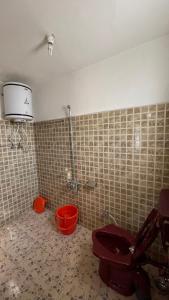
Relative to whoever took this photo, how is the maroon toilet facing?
facing away from the viewer and to the left of the viewer

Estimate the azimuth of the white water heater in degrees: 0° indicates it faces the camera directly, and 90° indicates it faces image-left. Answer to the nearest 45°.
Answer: approximately 315°

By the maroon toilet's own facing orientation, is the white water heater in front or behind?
in front

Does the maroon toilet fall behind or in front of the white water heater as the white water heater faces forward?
in front

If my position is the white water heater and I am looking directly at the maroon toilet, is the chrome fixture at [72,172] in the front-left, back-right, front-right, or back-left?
front-left

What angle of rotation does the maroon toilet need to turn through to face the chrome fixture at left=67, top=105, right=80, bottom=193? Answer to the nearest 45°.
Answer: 0° — it already faces it

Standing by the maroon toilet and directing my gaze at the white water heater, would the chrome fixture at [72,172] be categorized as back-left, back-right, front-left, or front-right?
front-right
